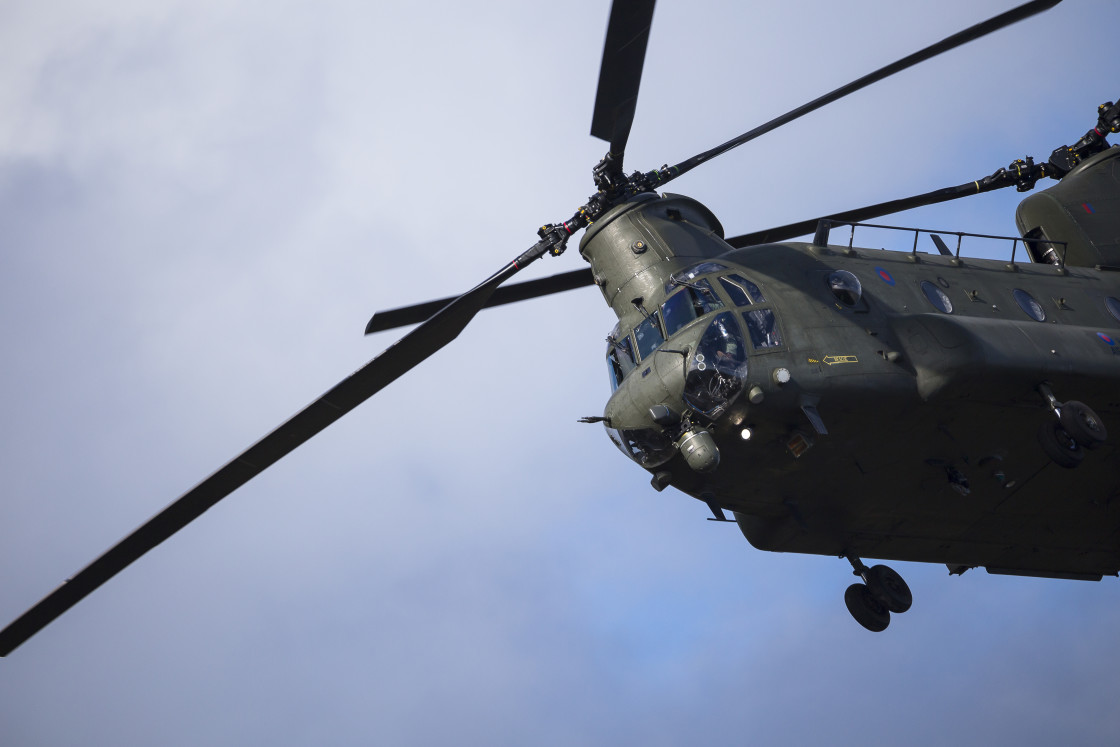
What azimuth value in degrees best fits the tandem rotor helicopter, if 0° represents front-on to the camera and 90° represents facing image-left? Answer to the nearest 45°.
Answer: approximately 45°
